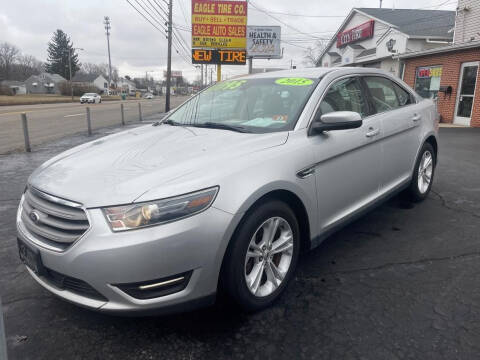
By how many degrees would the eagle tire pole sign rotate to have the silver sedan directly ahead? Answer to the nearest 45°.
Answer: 0° — it already faces it

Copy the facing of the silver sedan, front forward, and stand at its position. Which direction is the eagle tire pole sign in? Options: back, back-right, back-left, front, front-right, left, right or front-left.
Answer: back-right

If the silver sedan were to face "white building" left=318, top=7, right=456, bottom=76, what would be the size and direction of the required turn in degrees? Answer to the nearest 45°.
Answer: approximately 180°

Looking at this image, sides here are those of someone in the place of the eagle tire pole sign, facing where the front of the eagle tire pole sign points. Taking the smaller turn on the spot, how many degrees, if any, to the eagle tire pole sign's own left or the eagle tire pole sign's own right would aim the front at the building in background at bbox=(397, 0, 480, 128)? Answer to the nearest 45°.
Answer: approximately 45° to the eagle tire pole sign's own left

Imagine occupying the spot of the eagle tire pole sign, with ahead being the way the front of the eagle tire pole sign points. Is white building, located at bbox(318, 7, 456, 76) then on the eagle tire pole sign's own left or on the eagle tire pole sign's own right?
on the eagle tire pole sign's own left

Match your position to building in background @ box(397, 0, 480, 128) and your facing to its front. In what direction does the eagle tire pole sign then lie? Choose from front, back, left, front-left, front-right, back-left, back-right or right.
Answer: front-right

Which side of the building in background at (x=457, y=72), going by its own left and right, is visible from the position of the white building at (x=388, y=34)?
right

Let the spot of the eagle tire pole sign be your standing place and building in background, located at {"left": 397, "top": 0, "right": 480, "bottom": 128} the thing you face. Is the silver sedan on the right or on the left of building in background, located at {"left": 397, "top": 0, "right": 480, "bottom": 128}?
right

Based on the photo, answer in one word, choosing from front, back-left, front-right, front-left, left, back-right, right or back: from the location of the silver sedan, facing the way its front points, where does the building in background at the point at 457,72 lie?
back

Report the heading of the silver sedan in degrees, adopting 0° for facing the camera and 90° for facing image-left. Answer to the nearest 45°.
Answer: approximately 45°

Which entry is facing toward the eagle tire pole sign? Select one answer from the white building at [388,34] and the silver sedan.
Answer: the white building
